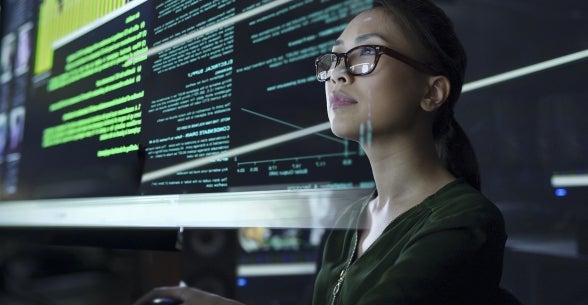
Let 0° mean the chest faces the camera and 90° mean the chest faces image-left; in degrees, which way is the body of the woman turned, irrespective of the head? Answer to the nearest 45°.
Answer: approximately 45°

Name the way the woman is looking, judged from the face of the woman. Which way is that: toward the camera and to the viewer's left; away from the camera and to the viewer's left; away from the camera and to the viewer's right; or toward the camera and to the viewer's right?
toward the camera and to the viewer's left
